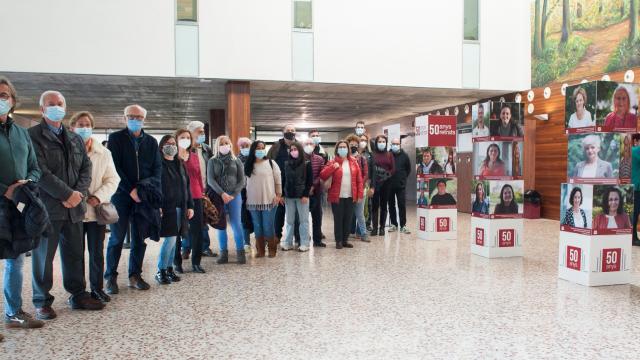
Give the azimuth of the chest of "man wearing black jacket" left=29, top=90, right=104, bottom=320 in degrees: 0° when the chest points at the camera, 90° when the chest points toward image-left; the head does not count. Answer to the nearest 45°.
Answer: approximately 315°

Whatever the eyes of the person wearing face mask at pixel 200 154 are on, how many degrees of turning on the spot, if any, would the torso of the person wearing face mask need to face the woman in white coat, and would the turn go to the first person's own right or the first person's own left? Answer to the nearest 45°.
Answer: approximately 90° to the first person's own right

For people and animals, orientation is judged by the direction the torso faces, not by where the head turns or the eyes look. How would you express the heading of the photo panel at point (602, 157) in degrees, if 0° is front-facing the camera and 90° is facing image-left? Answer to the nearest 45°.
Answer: approximately 0°

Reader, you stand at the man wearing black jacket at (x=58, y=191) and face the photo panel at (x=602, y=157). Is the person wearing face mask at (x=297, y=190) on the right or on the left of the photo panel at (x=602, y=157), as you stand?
left

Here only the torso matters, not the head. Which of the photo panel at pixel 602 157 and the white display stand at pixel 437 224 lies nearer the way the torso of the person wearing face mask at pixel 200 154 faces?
the photo panel

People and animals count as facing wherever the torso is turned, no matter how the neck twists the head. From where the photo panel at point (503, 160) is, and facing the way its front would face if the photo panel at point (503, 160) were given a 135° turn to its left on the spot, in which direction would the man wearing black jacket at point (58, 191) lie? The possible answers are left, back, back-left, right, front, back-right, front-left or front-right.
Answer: back

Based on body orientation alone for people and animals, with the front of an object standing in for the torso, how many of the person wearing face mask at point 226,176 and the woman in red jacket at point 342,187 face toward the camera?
2

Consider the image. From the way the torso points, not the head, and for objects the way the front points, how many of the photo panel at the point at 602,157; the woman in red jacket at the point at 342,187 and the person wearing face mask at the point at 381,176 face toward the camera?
3

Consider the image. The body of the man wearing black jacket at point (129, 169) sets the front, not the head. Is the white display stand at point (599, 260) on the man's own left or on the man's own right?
on the man's own left

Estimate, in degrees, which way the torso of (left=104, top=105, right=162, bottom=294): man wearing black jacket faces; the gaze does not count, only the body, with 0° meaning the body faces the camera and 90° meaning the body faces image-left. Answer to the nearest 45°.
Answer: approximately 0°
